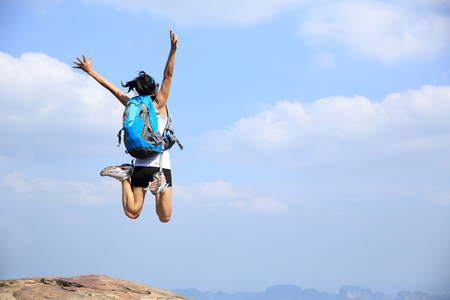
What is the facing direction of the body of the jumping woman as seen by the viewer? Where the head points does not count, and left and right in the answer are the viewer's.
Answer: facing away from the viewer and to the right of the viewer
